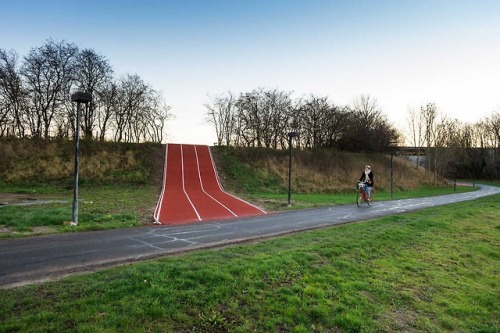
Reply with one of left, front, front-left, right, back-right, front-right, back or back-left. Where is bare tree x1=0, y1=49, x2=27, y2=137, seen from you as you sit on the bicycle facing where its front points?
front-right

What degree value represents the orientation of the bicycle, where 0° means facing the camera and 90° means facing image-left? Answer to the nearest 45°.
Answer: approximately 45°

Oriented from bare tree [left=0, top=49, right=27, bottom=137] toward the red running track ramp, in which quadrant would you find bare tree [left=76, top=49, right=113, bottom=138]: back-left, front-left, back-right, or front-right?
front-left

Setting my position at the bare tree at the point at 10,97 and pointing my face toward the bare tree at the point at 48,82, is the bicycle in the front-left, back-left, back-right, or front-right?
front-right

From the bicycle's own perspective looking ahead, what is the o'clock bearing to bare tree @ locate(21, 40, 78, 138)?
The bare tree is roughly at 2 o'clock from the bicycle.

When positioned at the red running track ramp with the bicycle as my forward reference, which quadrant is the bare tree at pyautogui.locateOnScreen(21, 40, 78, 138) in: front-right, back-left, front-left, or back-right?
back-left

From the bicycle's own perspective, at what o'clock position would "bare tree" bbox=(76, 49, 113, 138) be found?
The bare tree is roughly at 2 o'clock from the bicycle.
